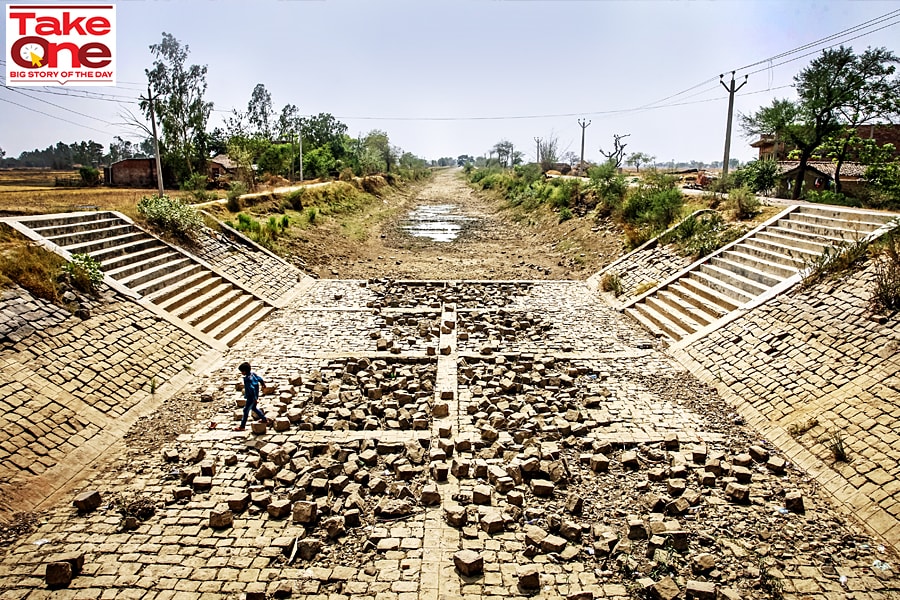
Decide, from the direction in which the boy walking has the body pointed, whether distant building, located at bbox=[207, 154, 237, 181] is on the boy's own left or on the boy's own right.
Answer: on the boy's own right

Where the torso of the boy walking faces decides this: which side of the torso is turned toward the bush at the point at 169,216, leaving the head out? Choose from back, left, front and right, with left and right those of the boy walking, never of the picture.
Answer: right

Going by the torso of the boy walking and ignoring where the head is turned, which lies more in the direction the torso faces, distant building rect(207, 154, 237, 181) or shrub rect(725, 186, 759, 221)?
the distant building

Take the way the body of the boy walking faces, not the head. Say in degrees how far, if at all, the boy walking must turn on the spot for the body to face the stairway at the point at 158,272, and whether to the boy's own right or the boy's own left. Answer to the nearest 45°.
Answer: approximately 90° to the boy's own right

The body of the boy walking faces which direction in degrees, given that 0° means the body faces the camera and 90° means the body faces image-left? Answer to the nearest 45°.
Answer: approximately 90°

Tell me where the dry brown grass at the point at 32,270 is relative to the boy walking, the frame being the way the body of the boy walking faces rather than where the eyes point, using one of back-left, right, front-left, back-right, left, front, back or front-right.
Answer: front-right

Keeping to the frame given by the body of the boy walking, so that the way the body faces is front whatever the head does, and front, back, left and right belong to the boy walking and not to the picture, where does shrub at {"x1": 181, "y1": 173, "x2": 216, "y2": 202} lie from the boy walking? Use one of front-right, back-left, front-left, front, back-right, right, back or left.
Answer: right

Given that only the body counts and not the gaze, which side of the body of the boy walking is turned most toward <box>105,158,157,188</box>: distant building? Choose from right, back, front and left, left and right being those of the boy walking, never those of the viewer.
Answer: right

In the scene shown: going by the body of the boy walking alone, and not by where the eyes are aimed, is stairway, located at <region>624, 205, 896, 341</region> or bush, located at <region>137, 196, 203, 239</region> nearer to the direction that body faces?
the bush

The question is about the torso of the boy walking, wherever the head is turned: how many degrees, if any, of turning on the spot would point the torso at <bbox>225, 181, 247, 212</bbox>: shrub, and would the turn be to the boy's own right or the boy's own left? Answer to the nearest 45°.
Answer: approximately 90° to the boy's own right

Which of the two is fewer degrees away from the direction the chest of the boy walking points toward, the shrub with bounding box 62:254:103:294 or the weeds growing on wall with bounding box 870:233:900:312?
the shrub

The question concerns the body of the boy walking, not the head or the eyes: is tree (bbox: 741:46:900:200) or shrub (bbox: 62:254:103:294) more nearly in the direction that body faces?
the shrub

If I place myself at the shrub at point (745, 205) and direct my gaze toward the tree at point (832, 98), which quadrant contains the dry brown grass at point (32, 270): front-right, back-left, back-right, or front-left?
back-left

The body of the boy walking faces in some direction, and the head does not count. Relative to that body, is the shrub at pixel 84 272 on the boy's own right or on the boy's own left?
on the boy's own right

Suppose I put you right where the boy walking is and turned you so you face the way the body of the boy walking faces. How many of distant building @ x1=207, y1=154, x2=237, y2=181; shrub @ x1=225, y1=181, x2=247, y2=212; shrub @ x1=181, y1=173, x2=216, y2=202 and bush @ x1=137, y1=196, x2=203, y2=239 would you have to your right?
4
